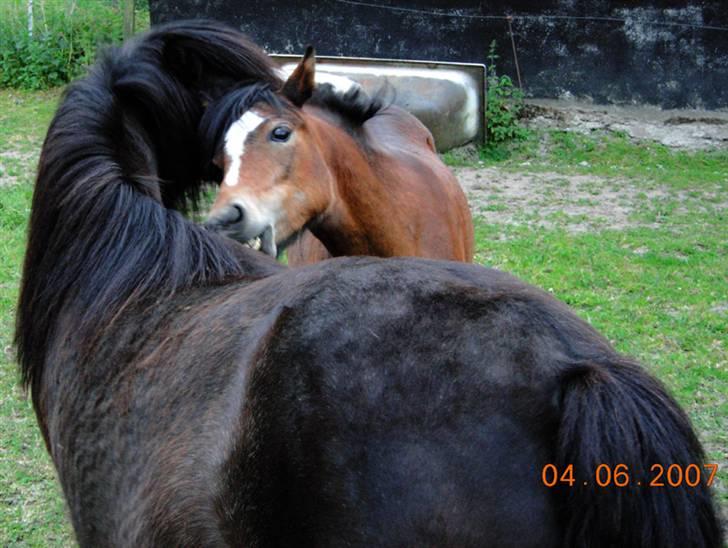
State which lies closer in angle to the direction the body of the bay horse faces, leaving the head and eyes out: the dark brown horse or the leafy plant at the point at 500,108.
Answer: the dark brown horse

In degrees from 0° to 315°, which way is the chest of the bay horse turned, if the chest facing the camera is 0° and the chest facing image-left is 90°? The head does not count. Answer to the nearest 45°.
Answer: approximately 45°

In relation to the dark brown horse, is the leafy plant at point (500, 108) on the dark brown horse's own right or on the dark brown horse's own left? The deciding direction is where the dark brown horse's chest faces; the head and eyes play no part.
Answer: on the dark brown horse's own right

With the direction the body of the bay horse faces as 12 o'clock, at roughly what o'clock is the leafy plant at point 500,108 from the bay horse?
The leafy plant is roughly at 5 o'clock from the bay horse.

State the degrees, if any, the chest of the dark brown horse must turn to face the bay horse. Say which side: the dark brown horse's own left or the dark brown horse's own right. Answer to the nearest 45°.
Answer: approximately 45° to the dark brown horse's own right

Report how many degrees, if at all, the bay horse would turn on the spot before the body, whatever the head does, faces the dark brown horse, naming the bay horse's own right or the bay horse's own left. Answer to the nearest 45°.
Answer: approximately 45° to the bay horse's own left

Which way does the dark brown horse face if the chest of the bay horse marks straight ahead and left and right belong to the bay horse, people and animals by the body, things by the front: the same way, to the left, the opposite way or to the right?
to the right

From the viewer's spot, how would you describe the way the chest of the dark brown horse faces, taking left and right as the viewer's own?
facing away from the viewer and to the left of the viewer
